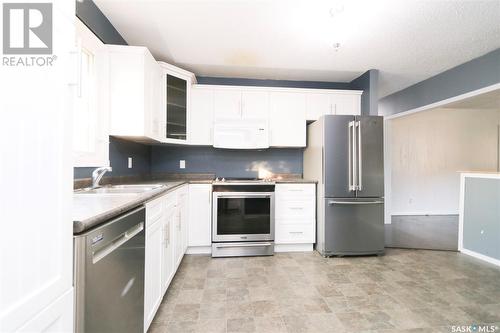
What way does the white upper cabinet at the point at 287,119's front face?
toward the camera

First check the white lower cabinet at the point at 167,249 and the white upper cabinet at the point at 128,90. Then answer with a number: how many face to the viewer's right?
2

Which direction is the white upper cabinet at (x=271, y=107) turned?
toward the camera

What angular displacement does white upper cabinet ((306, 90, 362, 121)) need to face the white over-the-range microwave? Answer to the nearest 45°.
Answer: approximately 45° to its right

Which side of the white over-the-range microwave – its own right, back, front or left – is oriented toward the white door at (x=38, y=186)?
front

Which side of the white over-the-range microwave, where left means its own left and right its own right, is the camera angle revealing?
front

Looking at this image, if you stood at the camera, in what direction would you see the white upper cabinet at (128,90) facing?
facing to the right of the viewer

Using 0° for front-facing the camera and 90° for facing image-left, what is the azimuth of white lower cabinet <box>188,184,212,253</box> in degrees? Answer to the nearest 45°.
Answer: approximately 0°

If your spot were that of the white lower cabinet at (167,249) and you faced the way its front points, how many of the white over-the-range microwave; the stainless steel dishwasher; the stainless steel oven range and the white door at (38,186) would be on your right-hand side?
2

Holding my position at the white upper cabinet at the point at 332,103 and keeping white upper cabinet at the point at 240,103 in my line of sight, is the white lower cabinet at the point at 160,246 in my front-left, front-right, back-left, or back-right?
front-left

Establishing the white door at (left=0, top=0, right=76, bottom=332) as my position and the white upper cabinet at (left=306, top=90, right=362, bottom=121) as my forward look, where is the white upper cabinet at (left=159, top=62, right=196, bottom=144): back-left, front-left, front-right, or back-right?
front-left

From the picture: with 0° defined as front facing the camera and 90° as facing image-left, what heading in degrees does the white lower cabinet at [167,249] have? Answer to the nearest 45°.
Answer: approximately 270°

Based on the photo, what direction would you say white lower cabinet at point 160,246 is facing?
to the viewer's right
